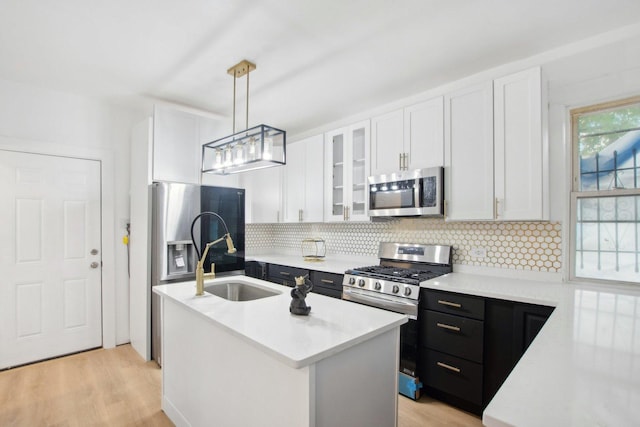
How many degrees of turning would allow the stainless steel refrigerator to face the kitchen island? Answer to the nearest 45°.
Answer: approximately 45° to its right

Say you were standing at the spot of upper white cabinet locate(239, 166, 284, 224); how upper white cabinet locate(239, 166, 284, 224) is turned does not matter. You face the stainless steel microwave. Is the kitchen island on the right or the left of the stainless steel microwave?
right

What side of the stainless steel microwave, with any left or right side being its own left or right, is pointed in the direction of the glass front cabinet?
right

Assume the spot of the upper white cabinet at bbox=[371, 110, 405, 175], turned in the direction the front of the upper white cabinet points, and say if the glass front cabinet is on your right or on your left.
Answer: on your right

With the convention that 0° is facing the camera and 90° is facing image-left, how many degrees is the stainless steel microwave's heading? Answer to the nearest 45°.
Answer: approximately 45°

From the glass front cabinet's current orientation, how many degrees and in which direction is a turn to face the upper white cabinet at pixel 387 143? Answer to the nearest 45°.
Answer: approximately 90° to its left

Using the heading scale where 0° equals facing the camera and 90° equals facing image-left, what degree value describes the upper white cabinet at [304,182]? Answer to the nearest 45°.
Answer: approximately 45°

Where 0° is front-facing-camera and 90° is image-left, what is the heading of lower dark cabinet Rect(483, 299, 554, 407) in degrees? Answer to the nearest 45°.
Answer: approximately 45°

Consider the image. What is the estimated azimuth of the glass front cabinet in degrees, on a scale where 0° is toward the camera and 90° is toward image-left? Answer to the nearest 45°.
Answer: approximately 45°

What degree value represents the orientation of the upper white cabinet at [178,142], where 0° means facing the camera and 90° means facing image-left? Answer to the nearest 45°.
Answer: approximately 315°
